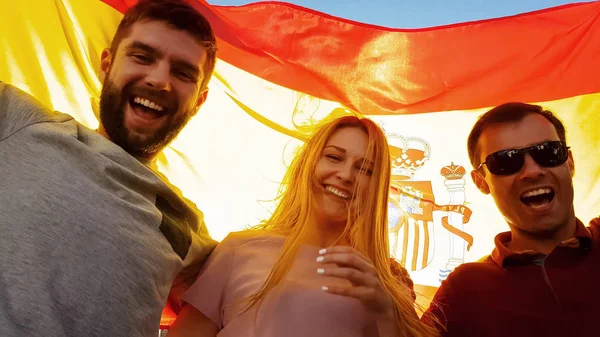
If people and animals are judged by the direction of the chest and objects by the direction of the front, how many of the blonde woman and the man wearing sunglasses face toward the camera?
2

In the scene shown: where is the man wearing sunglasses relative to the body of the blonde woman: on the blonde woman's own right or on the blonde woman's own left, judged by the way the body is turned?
on the blonde woman's own left

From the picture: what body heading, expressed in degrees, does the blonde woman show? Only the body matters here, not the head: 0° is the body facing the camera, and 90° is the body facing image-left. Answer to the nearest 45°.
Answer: approximately 0°

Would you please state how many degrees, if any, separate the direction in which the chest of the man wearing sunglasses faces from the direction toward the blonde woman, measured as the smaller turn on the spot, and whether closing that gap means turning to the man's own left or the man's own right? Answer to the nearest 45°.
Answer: approximately 45° to the man's own right
